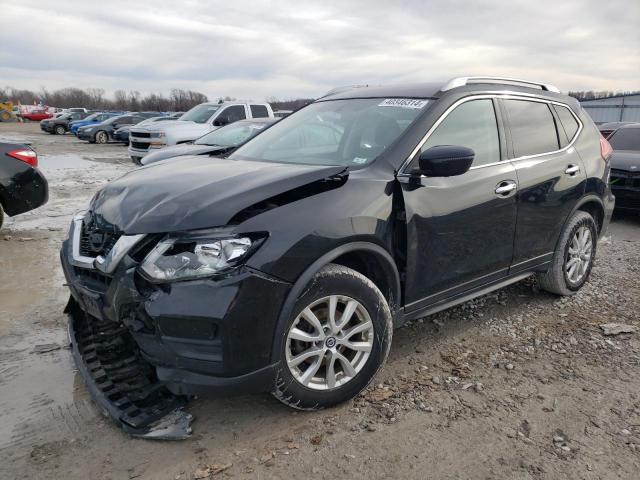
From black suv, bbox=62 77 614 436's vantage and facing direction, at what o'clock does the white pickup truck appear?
The white pickup truck is roughly at 4 o'clock from the black suv.

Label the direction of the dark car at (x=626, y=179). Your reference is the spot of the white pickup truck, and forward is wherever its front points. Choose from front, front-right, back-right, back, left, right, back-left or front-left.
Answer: left

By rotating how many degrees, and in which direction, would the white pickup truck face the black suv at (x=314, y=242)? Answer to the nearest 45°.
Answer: approximately 45° to its left

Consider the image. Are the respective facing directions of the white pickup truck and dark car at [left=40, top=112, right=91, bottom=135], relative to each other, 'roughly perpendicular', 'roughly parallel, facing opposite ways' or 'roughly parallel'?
roughly parallel

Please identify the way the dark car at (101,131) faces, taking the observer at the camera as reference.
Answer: facing the viewer and to the left of the viewer

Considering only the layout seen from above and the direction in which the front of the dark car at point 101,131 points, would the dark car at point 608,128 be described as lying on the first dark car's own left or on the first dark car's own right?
on the first dark car's own left

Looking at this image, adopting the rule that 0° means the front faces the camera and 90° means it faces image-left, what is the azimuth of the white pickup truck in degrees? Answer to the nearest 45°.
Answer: approximately 45°

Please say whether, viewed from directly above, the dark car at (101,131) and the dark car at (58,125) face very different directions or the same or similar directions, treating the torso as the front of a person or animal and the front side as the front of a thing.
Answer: same or similar directions

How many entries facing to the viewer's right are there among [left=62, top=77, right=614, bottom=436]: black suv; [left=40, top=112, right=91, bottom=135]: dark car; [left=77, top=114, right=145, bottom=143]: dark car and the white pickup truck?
0

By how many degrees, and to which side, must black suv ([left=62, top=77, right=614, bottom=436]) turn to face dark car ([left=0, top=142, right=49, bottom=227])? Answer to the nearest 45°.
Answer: approximately 90° to its right

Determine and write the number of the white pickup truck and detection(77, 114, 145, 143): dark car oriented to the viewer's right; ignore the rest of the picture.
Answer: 0
